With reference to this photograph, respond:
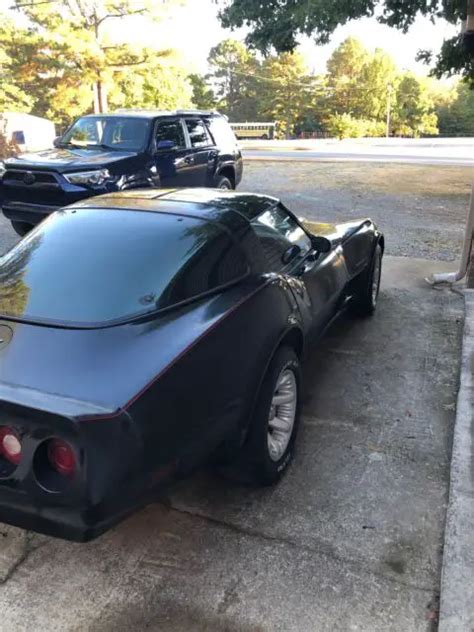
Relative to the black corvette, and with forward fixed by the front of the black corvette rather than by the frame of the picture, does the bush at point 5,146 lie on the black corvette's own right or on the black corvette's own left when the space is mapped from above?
on the black corvette's own left

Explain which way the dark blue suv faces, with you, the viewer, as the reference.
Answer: facing the viewer and to the left of the viewer

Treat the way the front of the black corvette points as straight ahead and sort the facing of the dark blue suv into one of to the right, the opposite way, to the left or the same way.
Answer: the opposite way

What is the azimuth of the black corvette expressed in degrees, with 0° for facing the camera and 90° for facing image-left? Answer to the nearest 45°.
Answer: approximately 225°

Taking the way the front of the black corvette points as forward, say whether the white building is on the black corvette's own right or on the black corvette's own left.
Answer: on the black corvette's own left

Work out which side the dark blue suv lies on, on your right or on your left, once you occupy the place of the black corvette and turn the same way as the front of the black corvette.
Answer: on your left

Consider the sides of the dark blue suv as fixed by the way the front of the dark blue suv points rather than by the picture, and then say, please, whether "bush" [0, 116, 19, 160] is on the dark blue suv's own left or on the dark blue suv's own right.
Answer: on the dark blue suv's own right

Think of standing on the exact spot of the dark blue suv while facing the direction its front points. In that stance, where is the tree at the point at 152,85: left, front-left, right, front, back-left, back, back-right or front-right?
back-right

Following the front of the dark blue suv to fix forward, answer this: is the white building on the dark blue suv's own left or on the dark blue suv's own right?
on the dark blue suv's own right
